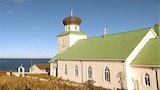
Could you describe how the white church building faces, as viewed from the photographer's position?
facing away from the viewer and to the left of the viewer
